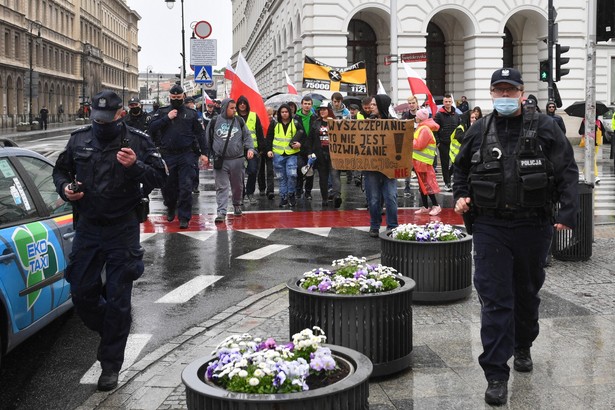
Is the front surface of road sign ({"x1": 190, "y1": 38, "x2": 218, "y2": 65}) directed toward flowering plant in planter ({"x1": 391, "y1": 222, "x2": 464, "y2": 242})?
yes

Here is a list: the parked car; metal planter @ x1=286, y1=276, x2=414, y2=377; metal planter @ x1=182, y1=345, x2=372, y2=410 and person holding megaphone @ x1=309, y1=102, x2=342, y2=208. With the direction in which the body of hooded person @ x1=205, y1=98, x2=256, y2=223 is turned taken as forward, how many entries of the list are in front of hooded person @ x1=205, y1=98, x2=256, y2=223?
3

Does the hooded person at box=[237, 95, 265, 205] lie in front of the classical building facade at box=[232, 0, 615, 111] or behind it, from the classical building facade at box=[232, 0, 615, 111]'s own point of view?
in front

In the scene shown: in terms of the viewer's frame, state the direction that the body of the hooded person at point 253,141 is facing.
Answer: toward the camera

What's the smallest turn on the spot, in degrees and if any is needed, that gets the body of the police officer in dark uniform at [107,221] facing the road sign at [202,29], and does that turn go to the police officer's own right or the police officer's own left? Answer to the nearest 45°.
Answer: approximately 180°

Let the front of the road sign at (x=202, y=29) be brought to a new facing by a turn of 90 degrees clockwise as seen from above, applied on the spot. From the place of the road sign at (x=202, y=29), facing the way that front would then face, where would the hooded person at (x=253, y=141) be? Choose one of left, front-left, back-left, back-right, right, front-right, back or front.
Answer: left

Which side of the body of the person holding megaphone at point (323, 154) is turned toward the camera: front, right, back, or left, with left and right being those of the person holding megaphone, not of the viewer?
front

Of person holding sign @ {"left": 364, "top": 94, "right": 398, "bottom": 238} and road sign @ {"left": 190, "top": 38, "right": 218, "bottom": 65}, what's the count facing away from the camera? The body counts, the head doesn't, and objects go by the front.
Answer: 0

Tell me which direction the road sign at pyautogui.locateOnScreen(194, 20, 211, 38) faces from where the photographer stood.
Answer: facing the viewer

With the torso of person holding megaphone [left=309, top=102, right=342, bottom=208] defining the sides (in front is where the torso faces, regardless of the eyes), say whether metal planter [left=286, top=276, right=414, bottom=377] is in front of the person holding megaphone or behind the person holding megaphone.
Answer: in front

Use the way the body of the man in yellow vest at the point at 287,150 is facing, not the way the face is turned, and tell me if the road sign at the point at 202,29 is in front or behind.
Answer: behind
